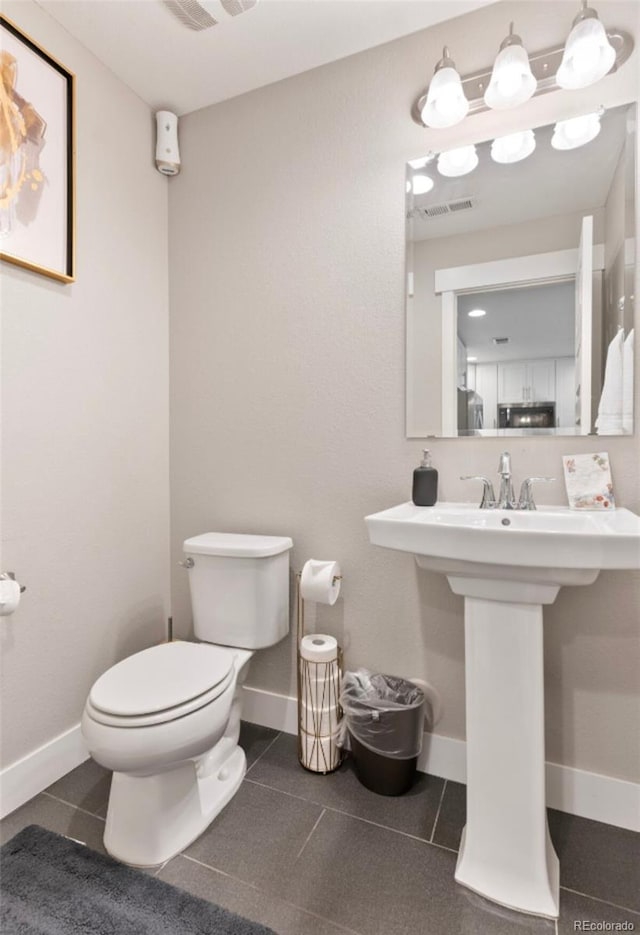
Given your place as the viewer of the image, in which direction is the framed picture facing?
facing the viewer and to the right of the viewer

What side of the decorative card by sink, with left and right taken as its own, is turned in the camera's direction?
front

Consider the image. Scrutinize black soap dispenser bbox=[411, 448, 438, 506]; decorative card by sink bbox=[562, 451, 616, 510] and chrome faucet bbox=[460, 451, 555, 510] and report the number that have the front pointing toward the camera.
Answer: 3

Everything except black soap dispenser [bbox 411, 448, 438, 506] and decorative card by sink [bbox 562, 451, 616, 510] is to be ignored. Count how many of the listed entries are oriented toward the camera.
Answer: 2

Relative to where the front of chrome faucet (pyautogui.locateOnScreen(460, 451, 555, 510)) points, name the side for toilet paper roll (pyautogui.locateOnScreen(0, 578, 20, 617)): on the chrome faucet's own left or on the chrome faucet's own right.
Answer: on the chrome faucet's own right

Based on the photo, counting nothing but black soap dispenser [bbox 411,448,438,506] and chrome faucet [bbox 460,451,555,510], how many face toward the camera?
2

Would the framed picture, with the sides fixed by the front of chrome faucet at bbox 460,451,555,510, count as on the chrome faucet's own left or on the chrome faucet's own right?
on the chrome faucet's own right

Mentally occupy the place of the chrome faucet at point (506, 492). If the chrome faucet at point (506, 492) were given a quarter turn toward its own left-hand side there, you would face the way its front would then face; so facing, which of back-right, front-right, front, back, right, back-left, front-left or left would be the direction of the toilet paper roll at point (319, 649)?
back

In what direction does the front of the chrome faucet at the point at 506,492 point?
toward the camera
